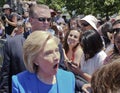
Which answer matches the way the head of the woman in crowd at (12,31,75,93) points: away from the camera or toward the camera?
toward the camera

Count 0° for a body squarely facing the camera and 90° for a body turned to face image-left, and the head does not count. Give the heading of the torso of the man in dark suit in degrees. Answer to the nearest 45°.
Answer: approximately 315°

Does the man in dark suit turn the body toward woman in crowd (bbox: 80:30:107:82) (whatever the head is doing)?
no

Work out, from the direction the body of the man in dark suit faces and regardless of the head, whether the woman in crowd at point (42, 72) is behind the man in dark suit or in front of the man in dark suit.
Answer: in front

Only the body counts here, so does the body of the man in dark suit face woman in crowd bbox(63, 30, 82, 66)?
no

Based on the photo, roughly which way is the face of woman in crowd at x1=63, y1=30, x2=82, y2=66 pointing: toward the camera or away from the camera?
toward the camera
